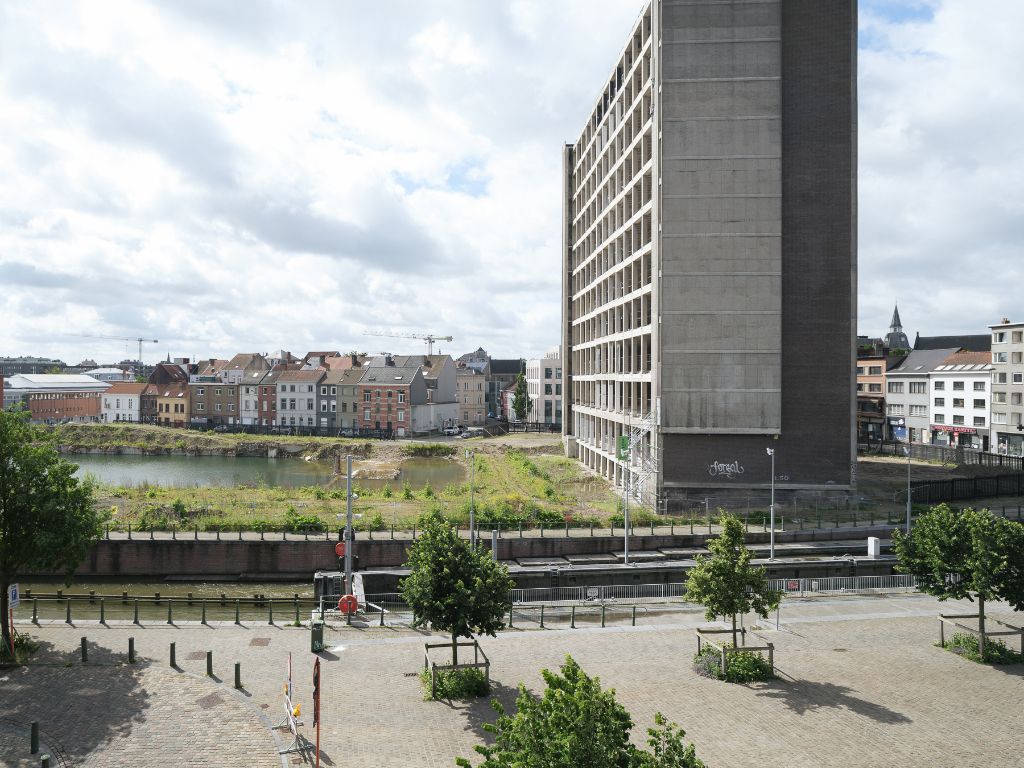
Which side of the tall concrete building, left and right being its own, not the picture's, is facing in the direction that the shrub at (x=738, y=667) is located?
left

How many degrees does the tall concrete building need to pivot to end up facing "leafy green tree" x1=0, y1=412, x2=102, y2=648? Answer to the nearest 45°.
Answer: approximately 45° to its left

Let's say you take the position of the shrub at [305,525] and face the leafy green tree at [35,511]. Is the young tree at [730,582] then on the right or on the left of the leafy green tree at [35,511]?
left

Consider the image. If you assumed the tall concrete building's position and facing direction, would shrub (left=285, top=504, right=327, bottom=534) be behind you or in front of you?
in front

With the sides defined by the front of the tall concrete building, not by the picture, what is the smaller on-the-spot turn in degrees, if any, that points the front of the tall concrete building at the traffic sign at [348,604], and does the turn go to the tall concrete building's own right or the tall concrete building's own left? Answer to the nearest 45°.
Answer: approximately 45° to the tall concrete building's own left

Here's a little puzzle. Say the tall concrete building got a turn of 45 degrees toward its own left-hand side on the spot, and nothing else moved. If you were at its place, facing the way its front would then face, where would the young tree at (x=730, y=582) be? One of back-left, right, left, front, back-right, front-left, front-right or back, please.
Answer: front-left

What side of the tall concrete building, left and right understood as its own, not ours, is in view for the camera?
left

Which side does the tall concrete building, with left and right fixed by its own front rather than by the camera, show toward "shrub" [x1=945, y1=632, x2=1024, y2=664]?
left

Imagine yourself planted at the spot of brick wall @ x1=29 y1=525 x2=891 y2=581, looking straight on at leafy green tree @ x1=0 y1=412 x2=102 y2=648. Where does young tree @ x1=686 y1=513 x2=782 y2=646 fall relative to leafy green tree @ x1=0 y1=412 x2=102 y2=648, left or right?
left
